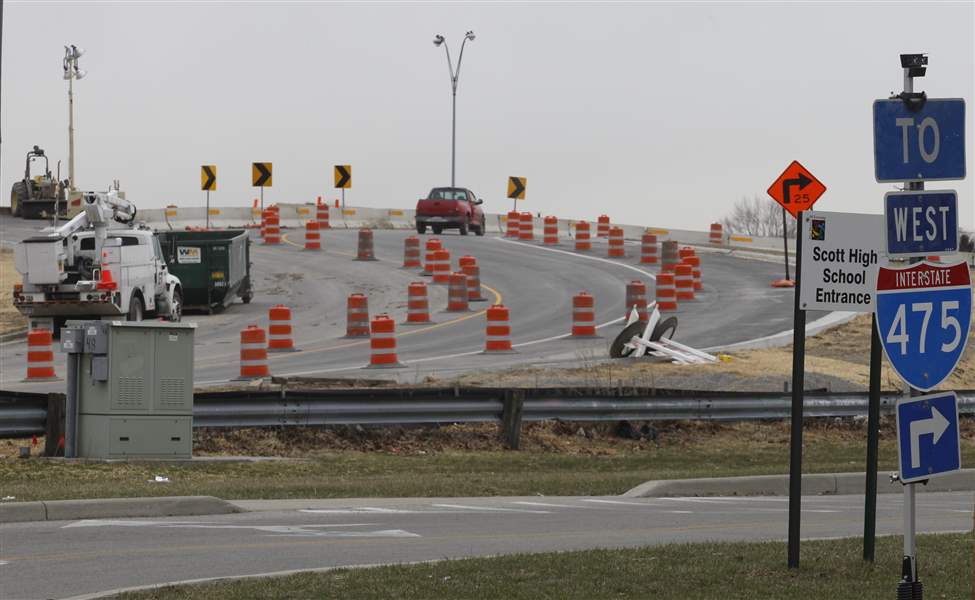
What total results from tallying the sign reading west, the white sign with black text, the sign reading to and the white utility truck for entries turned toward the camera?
3

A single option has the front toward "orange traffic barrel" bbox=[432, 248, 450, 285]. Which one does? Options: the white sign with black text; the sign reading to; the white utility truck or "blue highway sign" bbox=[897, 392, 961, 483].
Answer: the white utility truck

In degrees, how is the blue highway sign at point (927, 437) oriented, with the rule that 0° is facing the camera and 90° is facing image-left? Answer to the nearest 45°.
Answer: approximately 0°

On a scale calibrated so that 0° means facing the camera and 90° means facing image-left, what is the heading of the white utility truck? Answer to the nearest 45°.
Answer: approximately 225°

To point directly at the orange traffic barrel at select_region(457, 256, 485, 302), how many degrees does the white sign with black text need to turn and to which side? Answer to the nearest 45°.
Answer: approximately 180°

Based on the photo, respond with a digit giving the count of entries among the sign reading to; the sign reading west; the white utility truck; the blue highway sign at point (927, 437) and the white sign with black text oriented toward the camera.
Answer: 4

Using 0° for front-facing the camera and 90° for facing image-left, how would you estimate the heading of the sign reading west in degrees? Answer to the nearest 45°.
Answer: approximately 0°

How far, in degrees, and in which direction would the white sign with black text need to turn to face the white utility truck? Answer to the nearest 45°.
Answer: approximately 135° to its right

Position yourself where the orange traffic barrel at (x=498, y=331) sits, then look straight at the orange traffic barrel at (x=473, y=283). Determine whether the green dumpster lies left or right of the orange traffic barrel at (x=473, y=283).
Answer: left

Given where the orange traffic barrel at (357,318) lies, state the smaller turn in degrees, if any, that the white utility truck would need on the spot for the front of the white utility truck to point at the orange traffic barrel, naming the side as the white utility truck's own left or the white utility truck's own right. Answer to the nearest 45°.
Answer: approximately 45° to the white utility truck's own right

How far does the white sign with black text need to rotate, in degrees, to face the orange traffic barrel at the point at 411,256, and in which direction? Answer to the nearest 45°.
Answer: approximately 180°
